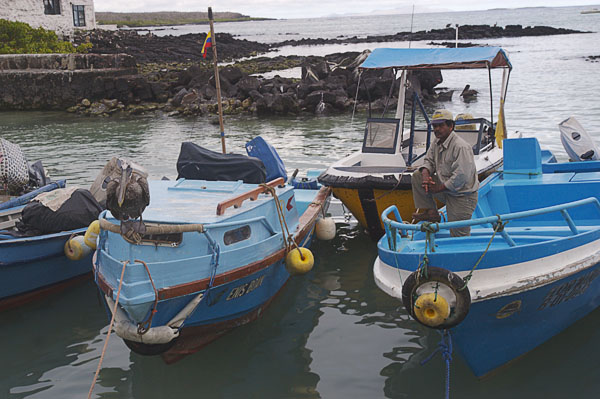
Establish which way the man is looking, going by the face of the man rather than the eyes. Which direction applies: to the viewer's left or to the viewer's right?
to the viewer's left

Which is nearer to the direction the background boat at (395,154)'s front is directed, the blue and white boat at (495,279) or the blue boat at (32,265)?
the blue boat

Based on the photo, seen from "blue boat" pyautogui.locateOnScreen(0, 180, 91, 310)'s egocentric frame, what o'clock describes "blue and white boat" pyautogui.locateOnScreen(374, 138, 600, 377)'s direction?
The blue and white boat is roughly at 9 o'clock from the blue boat.

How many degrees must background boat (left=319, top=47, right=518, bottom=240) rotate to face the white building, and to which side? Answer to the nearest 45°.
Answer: approximately 90° to its right

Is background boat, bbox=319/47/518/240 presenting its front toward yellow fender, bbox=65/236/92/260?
yes

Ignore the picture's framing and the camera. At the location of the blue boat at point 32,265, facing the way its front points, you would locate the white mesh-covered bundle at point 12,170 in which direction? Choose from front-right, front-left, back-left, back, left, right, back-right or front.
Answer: back-right

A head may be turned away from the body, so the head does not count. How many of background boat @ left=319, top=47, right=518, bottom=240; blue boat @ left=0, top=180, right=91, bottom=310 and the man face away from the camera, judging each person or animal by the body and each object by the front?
0

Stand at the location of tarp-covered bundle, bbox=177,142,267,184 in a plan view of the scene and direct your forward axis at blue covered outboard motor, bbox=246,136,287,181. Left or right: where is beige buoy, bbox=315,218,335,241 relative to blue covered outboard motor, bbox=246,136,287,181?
right

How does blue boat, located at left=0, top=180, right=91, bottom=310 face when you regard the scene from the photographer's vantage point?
facing the viewer and to the left of the viewer

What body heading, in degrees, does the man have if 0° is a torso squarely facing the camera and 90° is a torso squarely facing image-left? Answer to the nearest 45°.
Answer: approximately 45°

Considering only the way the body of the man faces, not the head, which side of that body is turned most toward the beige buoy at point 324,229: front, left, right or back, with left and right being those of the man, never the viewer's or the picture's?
right

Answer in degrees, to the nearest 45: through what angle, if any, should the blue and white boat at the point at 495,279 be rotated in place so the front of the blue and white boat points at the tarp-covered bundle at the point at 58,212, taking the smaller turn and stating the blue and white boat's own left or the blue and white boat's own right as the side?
approximately 45° to the blue and white boat's own right

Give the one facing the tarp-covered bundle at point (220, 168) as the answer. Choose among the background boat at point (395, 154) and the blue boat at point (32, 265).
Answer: the background boat

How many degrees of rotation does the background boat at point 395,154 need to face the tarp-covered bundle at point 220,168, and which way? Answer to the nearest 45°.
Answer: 0° — it already faces it

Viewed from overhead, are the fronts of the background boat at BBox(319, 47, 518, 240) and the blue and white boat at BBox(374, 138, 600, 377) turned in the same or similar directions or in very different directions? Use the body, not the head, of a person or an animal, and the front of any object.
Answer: same or similar directions
